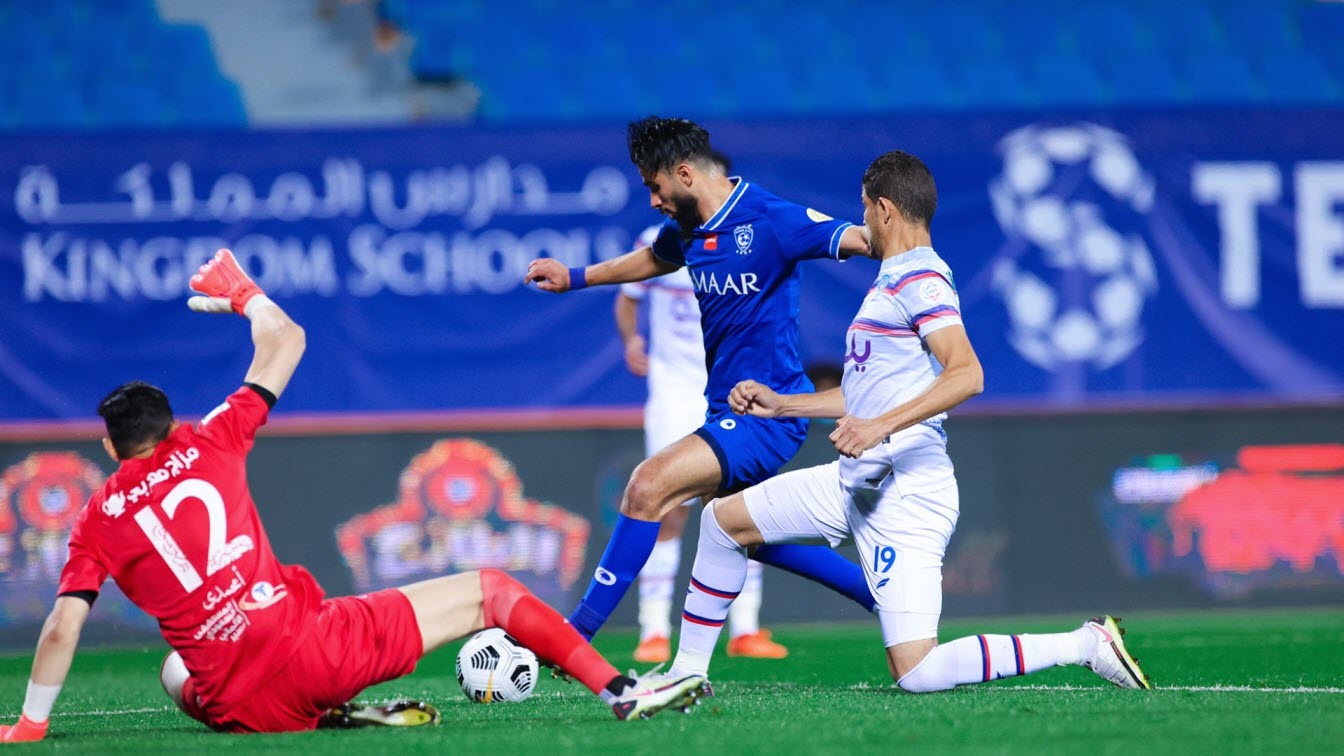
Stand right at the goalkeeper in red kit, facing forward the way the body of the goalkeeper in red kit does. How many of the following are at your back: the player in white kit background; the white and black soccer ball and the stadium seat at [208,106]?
0

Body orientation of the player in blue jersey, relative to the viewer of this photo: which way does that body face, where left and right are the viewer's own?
facing the viewer and to the left of the viewer

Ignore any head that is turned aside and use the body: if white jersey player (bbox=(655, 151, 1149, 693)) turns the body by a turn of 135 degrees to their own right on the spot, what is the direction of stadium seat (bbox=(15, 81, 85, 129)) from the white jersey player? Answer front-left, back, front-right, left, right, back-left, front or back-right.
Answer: left

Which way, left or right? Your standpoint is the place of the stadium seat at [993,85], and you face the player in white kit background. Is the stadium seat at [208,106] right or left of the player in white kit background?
right

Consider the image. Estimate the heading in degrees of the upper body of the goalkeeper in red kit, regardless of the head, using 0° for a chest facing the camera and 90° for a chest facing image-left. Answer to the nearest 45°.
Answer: approximately 180°

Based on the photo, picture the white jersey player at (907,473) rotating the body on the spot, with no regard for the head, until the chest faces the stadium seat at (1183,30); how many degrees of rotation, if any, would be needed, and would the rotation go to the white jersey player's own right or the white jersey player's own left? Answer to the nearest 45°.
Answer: approximately 90° to the white jersey player's own right

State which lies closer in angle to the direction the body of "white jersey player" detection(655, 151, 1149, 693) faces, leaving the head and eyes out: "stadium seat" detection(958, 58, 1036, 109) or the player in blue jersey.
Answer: the player in blue jersey

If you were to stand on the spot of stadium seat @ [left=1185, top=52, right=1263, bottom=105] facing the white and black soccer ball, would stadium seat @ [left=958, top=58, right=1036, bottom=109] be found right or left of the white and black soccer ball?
right

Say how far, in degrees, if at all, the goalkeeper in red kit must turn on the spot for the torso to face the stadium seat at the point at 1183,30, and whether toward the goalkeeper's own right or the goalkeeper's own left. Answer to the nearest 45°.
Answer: approximately 45° to the goalkeeper's own right

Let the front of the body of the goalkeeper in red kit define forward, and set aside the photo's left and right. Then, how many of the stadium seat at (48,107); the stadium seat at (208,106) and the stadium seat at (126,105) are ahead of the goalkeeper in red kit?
3

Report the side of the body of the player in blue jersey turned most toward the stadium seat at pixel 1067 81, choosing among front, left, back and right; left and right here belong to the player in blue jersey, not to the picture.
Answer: back

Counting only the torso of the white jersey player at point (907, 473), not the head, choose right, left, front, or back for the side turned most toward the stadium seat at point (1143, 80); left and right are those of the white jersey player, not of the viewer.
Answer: right

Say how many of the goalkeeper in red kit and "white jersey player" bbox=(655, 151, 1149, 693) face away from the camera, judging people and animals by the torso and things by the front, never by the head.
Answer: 1

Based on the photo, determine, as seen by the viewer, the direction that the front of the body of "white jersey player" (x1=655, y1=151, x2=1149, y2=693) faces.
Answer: to the viewer's left

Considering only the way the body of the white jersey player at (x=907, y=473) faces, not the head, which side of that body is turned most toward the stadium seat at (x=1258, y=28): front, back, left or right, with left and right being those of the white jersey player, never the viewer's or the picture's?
right

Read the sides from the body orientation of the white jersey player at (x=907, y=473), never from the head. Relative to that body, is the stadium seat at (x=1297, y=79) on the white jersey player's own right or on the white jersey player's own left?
on the white jersey player's own right
